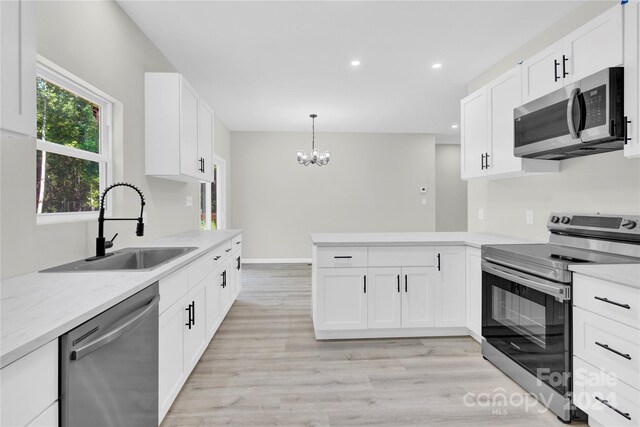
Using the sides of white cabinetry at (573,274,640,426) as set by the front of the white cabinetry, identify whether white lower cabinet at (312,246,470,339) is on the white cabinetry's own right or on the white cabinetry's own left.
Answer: on the white cabinetry's own right

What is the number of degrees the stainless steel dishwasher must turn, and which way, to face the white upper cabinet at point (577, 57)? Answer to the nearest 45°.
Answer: approximately 45° to its left

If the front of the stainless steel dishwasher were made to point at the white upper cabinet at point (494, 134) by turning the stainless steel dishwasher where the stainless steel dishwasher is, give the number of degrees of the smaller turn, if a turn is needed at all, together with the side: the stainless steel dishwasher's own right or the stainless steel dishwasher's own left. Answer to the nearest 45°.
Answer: approximately 45° to the stainless steel dishwasher's own left

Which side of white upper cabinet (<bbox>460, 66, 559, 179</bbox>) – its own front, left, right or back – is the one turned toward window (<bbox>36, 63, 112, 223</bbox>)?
front

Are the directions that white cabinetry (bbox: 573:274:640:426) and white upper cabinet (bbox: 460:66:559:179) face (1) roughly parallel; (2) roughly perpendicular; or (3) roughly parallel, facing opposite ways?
roughly parallel

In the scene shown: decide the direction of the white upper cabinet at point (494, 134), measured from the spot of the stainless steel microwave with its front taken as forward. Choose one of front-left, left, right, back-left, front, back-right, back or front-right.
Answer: right

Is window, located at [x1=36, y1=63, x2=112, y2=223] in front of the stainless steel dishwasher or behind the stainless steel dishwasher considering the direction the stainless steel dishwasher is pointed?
behind

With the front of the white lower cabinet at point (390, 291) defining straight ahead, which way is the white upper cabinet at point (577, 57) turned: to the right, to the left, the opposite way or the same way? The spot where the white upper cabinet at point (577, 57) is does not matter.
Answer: to the right

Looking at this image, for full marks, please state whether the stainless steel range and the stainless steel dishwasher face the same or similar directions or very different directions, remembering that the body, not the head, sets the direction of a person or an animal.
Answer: very different directions

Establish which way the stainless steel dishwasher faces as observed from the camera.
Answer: facing the viewer and to the right of the viewer

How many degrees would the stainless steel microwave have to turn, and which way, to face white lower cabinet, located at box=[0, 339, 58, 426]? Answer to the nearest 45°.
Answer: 0° — it already faces it

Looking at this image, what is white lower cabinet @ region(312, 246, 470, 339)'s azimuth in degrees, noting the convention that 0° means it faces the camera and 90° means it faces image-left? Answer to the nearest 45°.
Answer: approximately 0°
